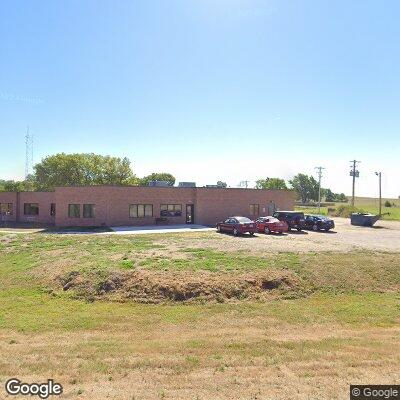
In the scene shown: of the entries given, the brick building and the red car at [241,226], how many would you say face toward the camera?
1

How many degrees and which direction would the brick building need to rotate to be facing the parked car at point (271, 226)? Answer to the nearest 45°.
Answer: approximately 45° to its left

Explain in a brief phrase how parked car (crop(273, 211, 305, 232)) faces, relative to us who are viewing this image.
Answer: facing away from the viewer and to the left of the viewer

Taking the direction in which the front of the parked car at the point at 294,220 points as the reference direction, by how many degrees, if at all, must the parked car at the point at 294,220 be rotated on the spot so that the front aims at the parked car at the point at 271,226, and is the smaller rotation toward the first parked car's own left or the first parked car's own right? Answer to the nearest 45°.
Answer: approximately 90° to the first parked car's own left

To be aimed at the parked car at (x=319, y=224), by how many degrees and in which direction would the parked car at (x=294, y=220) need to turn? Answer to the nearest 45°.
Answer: approximately 135° to its right

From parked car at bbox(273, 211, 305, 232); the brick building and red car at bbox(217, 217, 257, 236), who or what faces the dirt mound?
the brick building

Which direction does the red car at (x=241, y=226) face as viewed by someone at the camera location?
facing away from the viewer and to the left of the viewer

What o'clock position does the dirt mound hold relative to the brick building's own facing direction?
The dirt mound is roughly at 12 o'clock from the brick building.

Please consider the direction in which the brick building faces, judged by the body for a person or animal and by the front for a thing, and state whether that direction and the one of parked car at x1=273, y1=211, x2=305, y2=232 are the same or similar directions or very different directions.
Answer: very different directions

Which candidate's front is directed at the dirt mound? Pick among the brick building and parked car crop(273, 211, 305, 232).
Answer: the brick building

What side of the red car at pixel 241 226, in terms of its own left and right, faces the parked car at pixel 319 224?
right

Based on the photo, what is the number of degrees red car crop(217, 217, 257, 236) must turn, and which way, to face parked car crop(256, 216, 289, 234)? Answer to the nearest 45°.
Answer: approximately 90° to its right

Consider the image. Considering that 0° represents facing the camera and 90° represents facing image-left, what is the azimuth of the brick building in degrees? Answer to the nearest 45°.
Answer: approximately 0°
